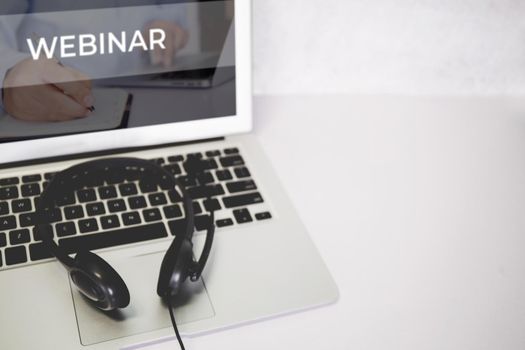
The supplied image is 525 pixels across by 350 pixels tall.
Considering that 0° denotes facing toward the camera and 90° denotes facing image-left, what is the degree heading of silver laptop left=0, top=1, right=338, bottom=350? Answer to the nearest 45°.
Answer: approximately 0°
